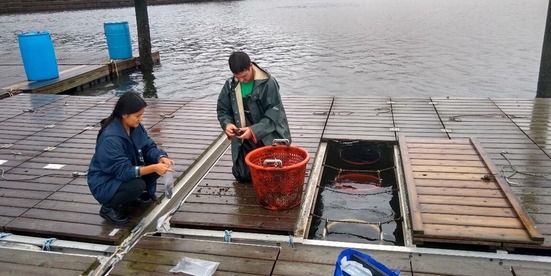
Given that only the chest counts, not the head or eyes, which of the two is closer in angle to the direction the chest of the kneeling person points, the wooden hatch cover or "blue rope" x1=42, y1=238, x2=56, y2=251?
the blue rope

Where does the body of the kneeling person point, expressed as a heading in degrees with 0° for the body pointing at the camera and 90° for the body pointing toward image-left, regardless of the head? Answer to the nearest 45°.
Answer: approximately 45°

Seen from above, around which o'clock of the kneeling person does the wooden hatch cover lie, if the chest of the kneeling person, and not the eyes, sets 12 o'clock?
The wooden hatch cover is roughly at 8 o'clock from the kneeling person.

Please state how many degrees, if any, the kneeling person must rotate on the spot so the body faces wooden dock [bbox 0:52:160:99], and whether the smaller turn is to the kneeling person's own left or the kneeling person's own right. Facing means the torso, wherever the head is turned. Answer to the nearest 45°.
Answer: approximately 90° to the kneeling person's own right

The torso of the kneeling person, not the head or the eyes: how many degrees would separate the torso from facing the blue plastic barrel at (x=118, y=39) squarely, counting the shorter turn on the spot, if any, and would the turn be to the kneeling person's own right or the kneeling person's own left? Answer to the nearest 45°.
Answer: approximately 135° to the kneeling person's own right

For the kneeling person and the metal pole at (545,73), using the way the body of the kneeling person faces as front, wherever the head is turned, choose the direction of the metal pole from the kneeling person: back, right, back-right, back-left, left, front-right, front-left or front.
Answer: back

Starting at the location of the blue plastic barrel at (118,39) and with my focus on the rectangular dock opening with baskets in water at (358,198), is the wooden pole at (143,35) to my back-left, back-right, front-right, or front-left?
front-left

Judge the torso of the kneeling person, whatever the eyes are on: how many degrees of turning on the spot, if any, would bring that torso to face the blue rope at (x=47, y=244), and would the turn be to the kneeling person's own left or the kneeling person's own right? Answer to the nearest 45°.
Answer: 0° — they already face it

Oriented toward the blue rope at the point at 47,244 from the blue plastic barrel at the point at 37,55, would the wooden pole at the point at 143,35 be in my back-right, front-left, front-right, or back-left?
back-left

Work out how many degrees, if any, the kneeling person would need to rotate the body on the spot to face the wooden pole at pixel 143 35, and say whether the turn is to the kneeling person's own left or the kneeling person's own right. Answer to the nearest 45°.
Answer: approximately 135° to the kneeling person's own right

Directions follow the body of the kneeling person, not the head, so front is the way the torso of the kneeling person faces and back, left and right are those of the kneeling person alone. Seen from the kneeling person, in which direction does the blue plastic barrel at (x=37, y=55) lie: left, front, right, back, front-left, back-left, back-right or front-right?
right
